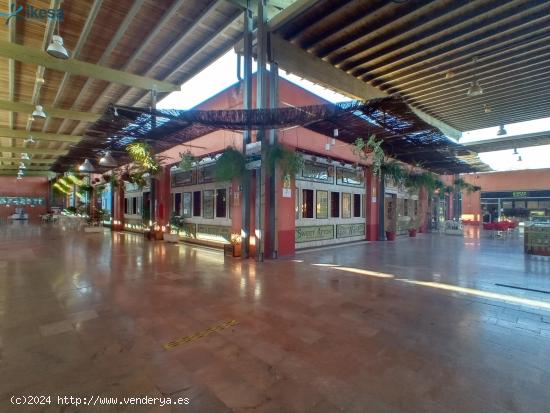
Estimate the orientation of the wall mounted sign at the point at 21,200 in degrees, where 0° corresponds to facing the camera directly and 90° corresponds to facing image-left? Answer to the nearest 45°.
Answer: approximately 0°

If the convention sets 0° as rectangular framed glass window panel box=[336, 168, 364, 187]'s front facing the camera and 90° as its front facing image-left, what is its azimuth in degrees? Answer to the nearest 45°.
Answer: approximately 315°

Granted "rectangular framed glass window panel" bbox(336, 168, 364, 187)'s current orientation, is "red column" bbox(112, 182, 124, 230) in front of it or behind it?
behind

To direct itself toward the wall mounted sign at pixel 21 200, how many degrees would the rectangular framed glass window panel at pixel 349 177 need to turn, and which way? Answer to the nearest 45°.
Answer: approximately 135° to its right

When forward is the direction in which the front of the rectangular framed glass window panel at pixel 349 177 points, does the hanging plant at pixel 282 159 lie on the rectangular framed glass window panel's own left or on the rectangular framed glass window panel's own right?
on the rectangular framed glass window panel's own right

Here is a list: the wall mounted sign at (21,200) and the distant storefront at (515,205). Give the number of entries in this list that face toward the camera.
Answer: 2

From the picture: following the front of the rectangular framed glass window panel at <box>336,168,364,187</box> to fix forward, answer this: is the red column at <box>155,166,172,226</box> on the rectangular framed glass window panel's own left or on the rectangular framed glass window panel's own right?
on the rectangular framed glass window panel's own right

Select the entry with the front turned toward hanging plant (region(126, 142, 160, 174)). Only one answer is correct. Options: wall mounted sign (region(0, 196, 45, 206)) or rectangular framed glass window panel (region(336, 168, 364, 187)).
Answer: wall mounted sign (region(0, 196, 45, 206))
